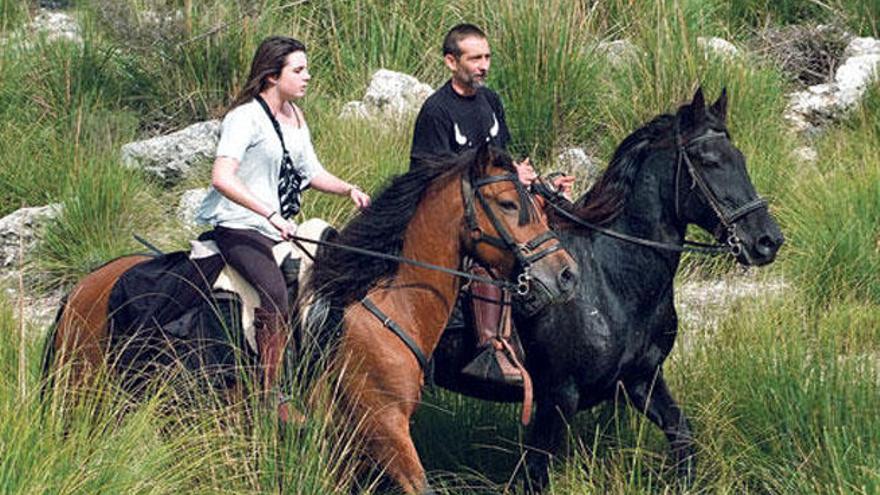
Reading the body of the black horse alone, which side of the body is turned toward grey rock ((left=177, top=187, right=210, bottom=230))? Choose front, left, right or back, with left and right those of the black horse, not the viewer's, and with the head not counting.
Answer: back

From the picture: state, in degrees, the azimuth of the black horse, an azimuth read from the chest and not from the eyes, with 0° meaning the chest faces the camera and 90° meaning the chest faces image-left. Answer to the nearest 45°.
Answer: approximately 315°

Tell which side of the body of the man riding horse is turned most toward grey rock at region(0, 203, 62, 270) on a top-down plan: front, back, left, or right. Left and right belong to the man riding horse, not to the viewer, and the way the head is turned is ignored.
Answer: back

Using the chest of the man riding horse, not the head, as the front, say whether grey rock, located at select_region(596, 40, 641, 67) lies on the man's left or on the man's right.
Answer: on the man's left

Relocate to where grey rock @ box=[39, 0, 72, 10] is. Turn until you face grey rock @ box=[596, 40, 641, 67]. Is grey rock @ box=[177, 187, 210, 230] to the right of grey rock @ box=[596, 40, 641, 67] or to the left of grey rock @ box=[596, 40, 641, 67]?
right

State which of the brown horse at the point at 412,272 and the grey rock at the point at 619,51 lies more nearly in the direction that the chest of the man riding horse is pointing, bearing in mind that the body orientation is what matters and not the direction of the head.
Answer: the brown horse

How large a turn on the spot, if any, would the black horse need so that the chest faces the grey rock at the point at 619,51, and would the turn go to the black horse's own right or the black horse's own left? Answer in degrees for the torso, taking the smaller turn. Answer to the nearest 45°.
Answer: approximately 135° to the black horse's own left

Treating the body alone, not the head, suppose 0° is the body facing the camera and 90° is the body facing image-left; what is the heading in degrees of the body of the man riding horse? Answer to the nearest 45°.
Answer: approximately 315°
